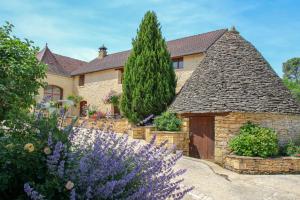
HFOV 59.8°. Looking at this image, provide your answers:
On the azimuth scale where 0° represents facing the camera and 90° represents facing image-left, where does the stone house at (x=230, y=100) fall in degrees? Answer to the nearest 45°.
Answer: approximately 45°

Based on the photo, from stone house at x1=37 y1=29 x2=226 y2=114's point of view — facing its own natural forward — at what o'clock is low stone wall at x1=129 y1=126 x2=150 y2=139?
The low stone wall is roughly at 10 o'clock from the stone house.

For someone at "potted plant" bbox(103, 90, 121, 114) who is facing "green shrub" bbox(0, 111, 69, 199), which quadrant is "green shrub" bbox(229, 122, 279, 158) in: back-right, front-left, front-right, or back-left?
front-left

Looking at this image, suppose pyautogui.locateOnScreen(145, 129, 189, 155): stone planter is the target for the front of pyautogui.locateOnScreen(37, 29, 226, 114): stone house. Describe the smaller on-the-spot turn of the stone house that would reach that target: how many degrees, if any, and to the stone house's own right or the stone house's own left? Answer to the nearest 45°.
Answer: approximately 45° to the stone house's own left

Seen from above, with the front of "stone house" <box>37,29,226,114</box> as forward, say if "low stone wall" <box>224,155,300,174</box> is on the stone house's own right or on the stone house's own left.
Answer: on the stone house's own left

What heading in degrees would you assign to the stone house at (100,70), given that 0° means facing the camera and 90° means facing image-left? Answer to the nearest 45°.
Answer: approximately 45°
